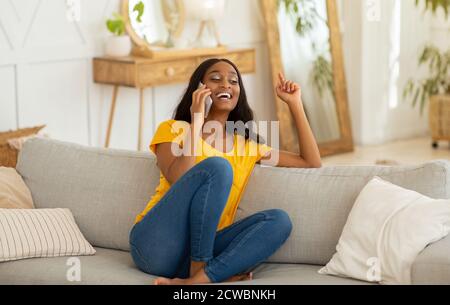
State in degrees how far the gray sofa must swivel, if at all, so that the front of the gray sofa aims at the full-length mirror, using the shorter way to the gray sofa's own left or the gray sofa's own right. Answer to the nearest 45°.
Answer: approximately 180°

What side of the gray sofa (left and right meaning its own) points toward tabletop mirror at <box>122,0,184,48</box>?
back

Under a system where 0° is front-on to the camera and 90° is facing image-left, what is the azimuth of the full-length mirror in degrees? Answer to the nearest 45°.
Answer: approximately 0°

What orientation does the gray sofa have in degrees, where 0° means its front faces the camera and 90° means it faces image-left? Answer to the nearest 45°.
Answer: approximately 0°

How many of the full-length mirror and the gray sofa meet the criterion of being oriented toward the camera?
2

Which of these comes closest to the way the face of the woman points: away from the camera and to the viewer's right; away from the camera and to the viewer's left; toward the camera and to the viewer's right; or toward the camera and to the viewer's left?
toward the camera and to the viewer's right

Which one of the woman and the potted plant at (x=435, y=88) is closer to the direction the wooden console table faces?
the woman

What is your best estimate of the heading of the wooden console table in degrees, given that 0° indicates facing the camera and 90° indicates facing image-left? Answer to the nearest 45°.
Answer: approximately 315°

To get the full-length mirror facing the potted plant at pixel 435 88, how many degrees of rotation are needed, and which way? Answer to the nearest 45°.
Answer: approximately 135° to its left

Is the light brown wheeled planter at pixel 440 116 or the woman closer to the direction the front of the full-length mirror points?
the woman

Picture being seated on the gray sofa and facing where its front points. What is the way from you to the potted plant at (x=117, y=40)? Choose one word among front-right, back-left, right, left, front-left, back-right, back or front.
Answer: back
